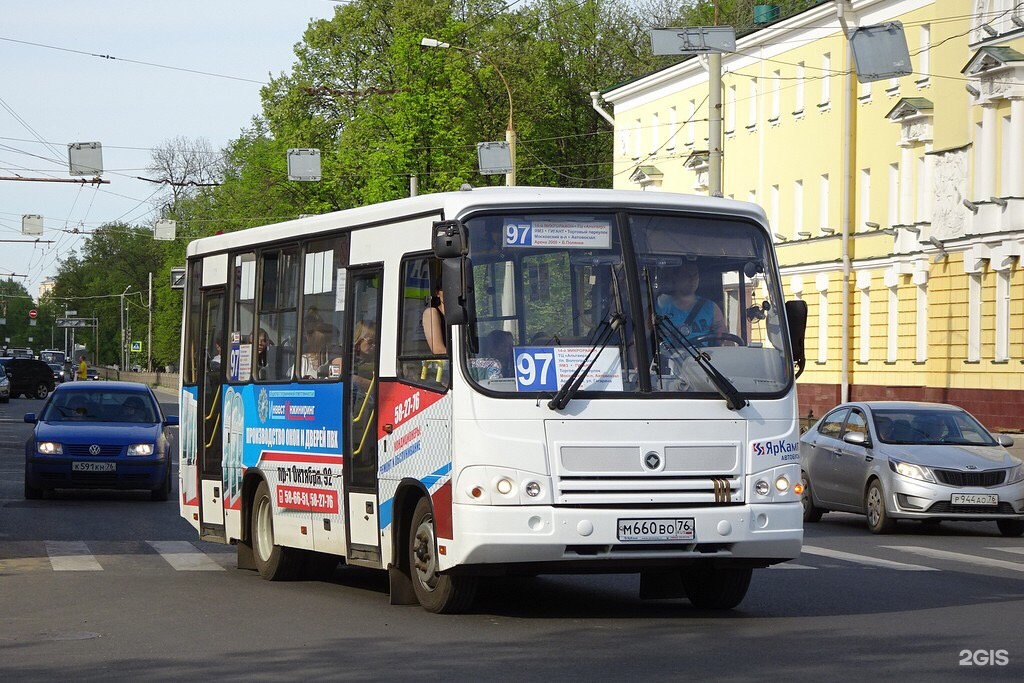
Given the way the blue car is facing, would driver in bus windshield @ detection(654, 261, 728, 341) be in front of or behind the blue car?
in front

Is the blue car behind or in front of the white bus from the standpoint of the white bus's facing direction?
behind

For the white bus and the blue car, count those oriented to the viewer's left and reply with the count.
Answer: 0

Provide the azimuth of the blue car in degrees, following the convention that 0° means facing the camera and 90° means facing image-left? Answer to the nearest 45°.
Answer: approximately 0°

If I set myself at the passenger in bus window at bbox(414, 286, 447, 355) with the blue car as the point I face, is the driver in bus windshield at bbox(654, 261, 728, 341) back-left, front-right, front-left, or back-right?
back-right

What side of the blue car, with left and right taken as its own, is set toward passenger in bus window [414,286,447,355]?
front

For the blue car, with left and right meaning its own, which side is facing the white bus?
front

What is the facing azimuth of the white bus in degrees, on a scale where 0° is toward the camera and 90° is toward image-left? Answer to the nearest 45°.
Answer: approximately 315°
